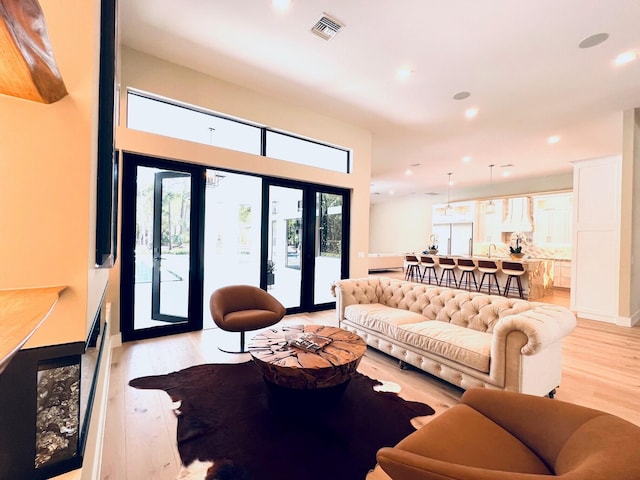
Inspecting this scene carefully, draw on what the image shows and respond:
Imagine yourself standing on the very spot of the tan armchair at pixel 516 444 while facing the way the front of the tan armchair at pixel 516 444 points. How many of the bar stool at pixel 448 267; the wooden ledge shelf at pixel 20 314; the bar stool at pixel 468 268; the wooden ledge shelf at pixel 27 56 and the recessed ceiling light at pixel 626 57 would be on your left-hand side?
2

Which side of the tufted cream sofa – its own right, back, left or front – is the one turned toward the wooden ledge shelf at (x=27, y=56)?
front

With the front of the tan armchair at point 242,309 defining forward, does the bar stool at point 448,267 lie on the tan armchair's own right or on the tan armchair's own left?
on the tan armchair's own left

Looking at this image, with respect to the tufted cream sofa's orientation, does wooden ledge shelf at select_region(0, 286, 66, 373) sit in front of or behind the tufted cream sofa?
in front

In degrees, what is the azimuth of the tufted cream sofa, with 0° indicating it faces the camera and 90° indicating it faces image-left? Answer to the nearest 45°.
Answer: approximately 45°

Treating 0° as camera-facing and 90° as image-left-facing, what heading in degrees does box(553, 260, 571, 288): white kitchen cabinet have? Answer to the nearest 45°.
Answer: approximately 0°

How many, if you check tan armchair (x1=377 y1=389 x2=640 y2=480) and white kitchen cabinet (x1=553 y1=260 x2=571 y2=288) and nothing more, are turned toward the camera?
1

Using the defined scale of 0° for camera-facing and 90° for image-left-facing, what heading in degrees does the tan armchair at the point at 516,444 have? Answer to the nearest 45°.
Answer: approximately 135°

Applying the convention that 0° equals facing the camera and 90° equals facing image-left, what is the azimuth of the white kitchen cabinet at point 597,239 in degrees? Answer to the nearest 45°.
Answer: approximately 45°

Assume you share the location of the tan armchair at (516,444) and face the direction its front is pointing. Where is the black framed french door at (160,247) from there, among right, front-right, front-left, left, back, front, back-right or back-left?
front-left

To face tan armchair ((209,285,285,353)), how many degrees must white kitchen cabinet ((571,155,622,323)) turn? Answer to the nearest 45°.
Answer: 0° — it already faces it

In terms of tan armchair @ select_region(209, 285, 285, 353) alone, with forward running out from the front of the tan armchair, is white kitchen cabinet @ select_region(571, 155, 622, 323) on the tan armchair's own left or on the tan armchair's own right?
on the tan armchair's own left
